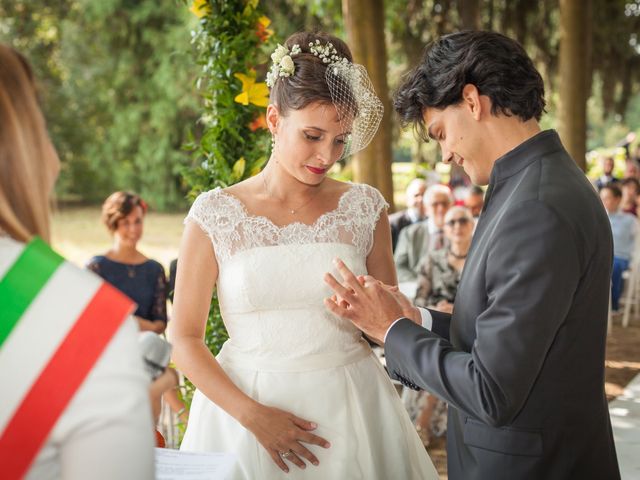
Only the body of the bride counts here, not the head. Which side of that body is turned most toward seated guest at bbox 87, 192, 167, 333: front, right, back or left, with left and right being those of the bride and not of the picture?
back

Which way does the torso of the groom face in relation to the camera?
to the viewer's left

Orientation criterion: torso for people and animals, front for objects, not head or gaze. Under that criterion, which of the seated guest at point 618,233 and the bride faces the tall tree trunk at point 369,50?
the seated guest

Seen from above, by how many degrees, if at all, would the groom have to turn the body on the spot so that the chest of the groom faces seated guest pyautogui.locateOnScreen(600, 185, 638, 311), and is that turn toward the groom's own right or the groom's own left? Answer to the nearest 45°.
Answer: approximately 90° to the groom's own right

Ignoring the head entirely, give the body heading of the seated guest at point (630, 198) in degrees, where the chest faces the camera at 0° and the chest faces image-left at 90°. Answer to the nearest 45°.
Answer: approximately 45°

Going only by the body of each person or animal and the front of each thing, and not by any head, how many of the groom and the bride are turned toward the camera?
1

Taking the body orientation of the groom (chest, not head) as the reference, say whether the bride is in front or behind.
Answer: in front

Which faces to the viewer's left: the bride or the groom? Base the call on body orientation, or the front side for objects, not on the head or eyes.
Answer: the groom

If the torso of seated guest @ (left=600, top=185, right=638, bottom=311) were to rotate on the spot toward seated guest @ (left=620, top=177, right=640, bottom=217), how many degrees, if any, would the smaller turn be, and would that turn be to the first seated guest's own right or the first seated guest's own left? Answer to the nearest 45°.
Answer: approximately 135° to the first seated guest's own right

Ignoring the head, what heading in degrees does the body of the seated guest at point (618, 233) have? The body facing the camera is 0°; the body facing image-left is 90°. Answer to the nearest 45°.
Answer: approximately 45°

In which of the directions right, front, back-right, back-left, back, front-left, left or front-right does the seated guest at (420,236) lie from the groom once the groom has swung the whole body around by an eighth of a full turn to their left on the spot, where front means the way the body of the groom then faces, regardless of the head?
back-right
